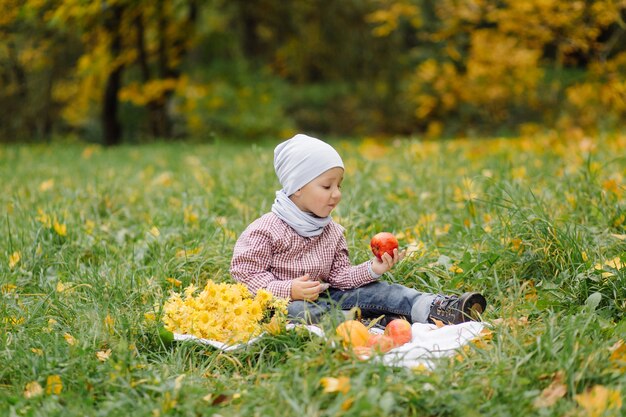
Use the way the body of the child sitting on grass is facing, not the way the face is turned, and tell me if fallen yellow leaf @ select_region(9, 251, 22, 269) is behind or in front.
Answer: behind

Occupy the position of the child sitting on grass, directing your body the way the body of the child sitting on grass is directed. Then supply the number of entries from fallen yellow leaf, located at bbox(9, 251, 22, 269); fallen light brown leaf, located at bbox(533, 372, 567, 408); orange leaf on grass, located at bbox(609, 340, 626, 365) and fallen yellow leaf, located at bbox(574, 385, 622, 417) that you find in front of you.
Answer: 3

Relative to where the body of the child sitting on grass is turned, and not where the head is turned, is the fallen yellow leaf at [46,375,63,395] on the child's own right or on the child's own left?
on the child's own right

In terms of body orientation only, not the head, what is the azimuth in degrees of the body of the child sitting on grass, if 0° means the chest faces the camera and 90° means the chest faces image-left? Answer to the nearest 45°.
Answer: approximately 315°

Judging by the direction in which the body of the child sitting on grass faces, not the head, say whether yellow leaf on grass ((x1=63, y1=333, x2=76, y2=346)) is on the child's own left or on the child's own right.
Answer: on the child's own right

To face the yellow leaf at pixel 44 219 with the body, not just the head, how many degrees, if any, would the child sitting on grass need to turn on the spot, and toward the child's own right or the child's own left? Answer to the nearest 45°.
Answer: approximately 180°

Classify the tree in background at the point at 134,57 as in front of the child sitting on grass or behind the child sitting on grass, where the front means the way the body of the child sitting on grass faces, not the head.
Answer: behind

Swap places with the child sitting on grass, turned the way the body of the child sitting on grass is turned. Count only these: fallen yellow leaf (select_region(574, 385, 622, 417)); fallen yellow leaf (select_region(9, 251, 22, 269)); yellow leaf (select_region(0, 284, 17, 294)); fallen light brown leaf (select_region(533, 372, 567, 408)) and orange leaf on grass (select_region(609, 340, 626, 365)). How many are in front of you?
3

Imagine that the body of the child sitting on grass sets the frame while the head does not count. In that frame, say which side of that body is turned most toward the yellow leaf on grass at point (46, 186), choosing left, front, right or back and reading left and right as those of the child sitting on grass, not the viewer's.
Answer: back

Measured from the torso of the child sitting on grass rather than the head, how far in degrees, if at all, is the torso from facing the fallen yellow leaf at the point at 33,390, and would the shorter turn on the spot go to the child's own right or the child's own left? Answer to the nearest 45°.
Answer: approximately 90° to the child's own right
